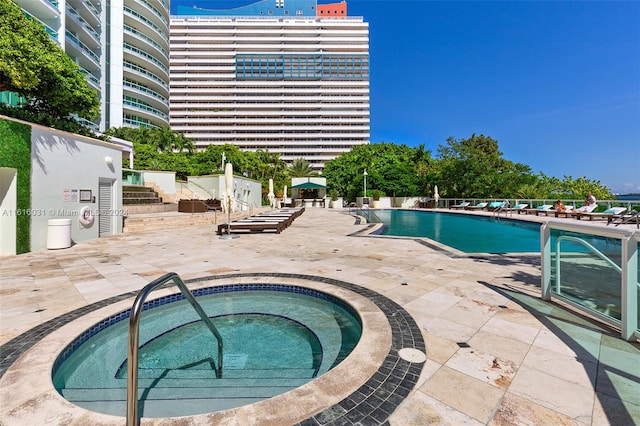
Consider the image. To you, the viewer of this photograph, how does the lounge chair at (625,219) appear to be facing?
facing to the left of the viewer

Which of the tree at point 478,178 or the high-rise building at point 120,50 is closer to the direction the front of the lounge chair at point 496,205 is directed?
the high-rise building

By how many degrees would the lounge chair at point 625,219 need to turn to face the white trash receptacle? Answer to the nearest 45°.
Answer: approximately 45° to its left

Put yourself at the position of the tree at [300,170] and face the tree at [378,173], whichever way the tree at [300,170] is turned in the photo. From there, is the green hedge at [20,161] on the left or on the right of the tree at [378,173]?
right

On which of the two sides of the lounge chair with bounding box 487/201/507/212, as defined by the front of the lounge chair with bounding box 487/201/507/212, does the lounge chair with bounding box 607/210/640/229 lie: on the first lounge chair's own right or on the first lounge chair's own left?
on the first lounge chair's own left

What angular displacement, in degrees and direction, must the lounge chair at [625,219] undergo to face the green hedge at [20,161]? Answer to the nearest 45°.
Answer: approximately 45° to its left

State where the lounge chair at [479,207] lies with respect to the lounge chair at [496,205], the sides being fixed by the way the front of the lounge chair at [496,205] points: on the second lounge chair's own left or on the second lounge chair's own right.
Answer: on the second lounge chair's own right
